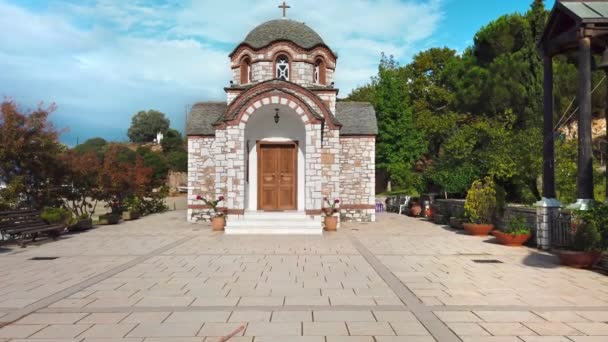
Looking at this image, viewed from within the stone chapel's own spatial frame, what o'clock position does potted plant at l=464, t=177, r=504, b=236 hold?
The potted plant is roughly at 10 o'clock from the stone chapel.

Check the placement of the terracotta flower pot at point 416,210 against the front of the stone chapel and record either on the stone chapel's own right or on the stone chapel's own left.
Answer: on the stone chapel's own left

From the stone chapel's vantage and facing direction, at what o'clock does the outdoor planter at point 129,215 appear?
The outdoor planter is roughly at 4 o'clock from the stone chapel.

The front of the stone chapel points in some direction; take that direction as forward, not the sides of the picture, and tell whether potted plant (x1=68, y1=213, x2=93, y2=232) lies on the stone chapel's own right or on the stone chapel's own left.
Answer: on the stone chapel's own right

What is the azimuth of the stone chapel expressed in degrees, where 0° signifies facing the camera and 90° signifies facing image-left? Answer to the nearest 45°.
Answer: approximately 0°

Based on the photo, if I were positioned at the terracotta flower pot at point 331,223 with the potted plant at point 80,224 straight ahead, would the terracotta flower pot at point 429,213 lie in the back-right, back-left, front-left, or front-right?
back-right

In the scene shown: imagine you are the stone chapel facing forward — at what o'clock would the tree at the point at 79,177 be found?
The tree is roughly at 3 o'clock from the stone chapel.

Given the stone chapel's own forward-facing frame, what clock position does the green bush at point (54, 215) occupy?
The green bush is roughly at 2 o'clock from the stone chapel.
